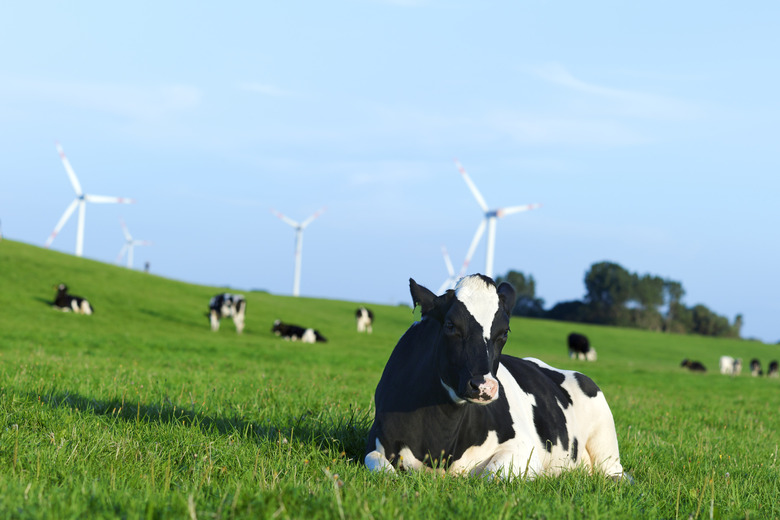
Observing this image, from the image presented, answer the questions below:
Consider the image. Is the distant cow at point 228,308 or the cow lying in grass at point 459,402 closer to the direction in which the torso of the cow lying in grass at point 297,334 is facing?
the distant cow

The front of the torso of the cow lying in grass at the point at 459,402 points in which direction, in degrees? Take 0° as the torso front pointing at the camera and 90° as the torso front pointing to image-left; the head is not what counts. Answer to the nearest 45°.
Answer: approximately 45°

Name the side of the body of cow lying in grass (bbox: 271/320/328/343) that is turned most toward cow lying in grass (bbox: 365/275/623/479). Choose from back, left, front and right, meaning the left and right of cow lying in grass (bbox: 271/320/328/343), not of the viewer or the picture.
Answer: left

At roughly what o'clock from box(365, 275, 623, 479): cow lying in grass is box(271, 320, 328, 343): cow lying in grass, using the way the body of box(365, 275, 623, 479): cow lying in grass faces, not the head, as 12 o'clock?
box(271, 320, 328, 343): cow lying in grass is roughly at 4 o'clock from box(365, 275, 623, 479): cow lying in grass.

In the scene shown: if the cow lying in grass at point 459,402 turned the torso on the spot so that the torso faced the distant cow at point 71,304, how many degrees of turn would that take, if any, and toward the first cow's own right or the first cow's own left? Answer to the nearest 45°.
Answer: approximately 90° to the first cow's own right

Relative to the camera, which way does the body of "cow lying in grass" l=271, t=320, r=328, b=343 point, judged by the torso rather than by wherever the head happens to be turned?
to the viewer's left

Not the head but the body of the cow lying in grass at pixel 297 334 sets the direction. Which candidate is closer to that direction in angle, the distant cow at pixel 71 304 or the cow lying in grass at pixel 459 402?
the distant cow
